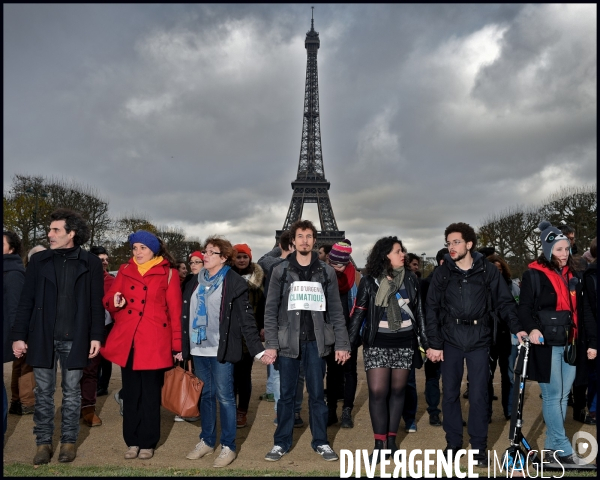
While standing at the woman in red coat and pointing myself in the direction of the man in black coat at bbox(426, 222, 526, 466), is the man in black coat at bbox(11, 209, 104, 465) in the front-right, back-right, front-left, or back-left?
back-right

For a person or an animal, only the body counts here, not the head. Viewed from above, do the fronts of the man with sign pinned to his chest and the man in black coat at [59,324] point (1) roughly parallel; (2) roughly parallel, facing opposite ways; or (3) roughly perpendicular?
roughly parallel

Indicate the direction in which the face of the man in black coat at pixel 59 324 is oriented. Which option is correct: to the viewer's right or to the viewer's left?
to the viewer's left

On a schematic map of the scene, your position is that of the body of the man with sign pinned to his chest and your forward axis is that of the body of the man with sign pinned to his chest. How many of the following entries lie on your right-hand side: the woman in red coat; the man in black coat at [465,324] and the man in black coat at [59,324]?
2

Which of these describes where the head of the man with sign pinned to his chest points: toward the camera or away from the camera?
toward the camera

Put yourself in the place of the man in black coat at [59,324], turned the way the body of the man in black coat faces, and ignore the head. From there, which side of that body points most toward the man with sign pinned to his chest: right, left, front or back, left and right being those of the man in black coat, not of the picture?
left

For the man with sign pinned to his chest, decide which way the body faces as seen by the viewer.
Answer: toward the camera

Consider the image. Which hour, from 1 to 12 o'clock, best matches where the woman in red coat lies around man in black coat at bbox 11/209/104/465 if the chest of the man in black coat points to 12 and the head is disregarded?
The woman in red coat is roughly at 9 o'clock from the man in black coat.

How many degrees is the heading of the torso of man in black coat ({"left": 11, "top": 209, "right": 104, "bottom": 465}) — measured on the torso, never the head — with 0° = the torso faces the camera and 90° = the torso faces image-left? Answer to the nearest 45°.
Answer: approximately 0°

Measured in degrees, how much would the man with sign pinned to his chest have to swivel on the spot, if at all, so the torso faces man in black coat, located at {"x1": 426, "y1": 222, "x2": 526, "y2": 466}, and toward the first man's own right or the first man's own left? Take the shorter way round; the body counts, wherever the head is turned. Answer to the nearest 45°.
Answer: approximately 90° to the first man's own left

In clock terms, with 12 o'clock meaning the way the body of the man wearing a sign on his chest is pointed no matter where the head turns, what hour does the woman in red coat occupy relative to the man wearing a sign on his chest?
The woman in red coat is roughly at 3 o'clock from the man wearing a sign on his chest.

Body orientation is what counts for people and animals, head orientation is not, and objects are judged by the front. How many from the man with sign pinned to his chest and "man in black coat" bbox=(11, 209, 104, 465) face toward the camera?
2

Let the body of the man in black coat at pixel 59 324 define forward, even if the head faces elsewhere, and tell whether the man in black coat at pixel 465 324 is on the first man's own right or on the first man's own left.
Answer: on the first man's own left

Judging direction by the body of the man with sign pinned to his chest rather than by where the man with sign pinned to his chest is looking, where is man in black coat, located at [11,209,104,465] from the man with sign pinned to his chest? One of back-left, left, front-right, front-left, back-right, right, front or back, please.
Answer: right
